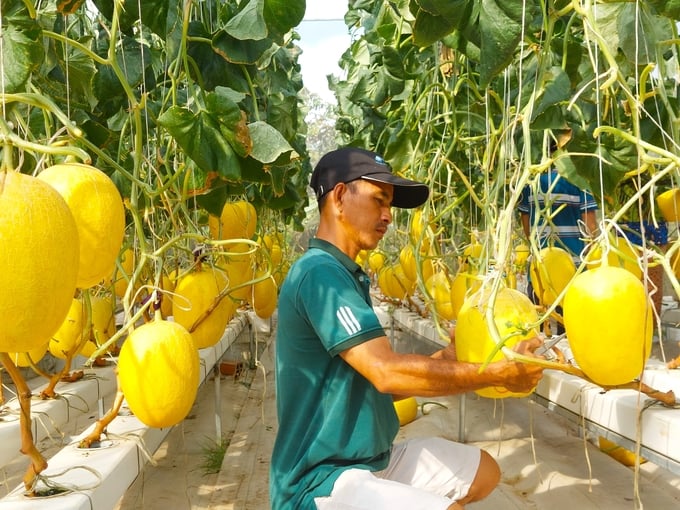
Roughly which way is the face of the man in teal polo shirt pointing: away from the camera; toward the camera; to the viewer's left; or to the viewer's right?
to the viewer's right

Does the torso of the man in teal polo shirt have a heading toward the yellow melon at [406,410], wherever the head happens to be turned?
no

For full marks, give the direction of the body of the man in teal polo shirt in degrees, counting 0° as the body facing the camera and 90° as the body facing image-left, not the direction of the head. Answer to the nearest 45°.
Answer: approximately 270°

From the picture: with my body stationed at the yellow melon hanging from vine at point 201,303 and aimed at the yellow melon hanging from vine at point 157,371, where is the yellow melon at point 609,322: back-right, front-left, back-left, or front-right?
front-left

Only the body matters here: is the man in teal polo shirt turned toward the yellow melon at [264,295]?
no

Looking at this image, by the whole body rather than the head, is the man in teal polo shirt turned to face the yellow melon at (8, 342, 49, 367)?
no
